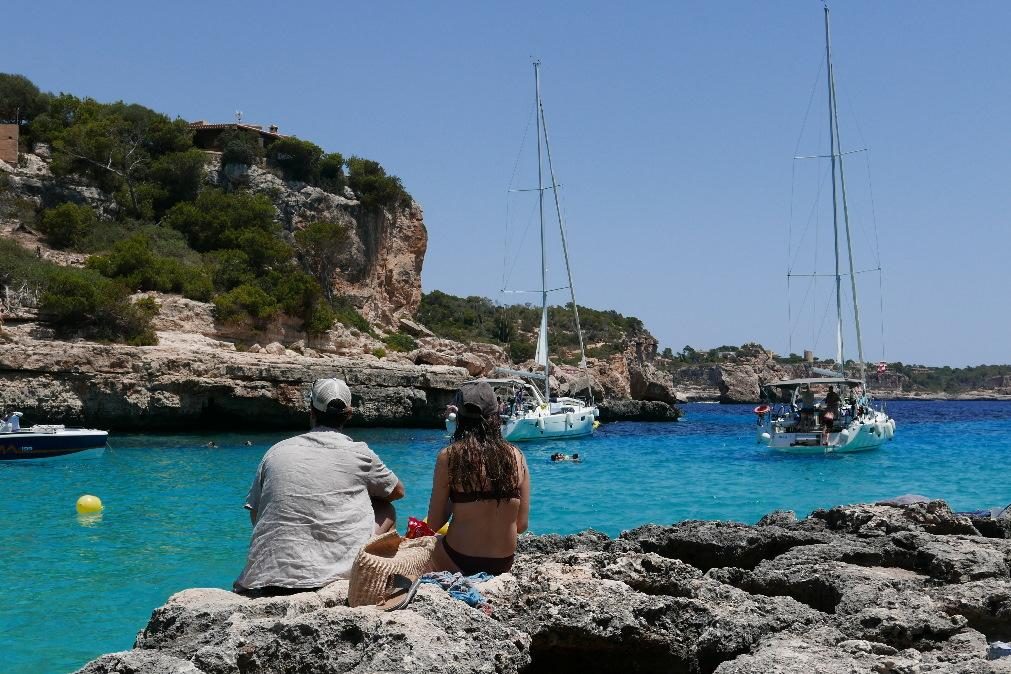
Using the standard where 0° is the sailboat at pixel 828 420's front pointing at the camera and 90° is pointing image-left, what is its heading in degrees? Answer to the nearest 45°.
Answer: approximately 225°

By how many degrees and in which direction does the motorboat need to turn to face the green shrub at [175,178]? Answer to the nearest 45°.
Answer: approximately 90° to its left

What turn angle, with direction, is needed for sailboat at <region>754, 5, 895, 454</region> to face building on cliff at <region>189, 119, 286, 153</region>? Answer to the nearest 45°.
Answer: approximately 135° to its left

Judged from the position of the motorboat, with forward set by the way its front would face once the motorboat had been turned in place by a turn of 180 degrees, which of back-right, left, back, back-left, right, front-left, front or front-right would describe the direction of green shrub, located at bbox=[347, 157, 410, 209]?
back-right

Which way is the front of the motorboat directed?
to the viewer's right

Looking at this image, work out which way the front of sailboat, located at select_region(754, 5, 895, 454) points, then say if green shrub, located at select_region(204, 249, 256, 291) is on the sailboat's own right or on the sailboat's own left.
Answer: on the sailboat's own left

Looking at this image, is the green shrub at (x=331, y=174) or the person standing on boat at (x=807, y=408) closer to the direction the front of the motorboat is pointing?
the person standing on boat

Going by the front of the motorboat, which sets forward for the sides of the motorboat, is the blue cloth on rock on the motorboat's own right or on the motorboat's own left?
on the motorboat's own right

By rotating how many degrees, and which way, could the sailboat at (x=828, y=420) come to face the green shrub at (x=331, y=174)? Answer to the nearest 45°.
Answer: approximately 90° to its left

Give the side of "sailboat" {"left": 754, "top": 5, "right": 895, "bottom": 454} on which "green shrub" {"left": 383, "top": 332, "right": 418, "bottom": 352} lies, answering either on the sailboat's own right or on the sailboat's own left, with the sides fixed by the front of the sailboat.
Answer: on the sailboat's own left

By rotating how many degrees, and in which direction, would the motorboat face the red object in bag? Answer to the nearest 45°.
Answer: approximately 90° to its right

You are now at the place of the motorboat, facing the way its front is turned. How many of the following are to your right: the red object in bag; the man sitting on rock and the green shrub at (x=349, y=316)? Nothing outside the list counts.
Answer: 2

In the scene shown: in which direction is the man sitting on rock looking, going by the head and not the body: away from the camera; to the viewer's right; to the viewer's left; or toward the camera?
away from the camera

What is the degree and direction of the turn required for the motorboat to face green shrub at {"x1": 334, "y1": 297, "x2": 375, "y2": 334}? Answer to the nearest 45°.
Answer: approximately 45° to its left

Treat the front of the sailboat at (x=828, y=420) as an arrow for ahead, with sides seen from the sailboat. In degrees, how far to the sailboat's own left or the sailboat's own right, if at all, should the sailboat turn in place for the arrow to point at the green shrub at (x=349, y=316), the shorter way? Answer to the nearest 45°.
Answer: approximately 135° to the sailboat's own left

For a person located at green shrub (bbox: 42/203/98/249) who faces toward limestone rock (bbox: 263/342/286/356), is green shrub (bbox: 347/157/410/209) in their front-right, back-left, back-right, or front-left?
front-left

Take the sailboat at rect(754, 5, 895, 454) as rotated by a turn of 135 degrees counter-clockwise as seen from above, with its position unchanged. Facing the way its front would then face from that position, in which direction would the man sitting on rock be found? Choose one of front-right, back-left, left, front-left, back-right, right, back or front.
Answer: left

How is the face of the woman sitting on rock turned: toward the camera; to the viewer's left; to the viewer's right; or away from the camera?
away from the camera

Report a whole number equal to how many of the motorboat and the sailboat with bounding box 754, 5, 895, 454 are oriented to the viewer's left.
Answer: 0
